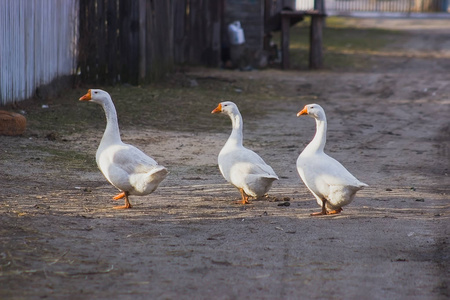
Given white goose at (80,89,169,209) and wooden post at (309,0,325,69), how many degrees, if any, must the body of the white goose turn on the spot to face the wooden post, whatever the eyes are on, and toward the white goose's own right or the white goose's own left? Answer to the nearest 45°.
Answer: approximately 90° to the white goose's own right

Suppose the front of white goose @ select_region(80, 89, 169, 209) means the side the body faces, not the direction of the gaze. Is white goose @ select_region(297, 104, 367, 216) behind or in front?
behind

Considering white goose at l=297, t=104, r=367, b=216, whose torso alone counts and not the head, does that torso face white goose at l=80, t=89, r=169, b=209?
yes

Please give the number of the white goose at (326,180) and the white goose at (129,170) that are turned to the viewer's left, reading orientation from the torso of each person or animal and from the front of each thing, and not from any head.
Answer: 2

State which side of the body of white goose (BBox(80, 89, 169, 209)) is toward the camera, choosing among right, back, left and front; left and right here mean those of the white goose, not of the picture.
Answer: left

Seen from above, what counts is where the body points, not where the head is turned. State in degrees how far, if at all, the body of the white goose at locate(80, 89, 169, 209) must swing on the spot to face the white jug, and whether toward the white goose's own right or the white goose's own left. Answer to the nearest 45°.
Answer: approximately 90° to the white goose's own right

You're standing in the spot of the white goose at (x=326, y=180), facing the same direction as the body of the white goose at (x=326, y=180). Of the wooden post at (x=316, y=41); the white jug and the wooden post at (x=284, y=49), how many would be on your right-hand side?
3

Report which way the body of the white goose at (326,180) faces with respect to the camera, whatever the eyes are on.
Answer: to the viewer's left

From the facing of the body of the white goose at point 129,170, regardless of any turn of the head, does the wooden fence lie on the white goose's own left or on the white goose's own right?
on the white goose's own right
